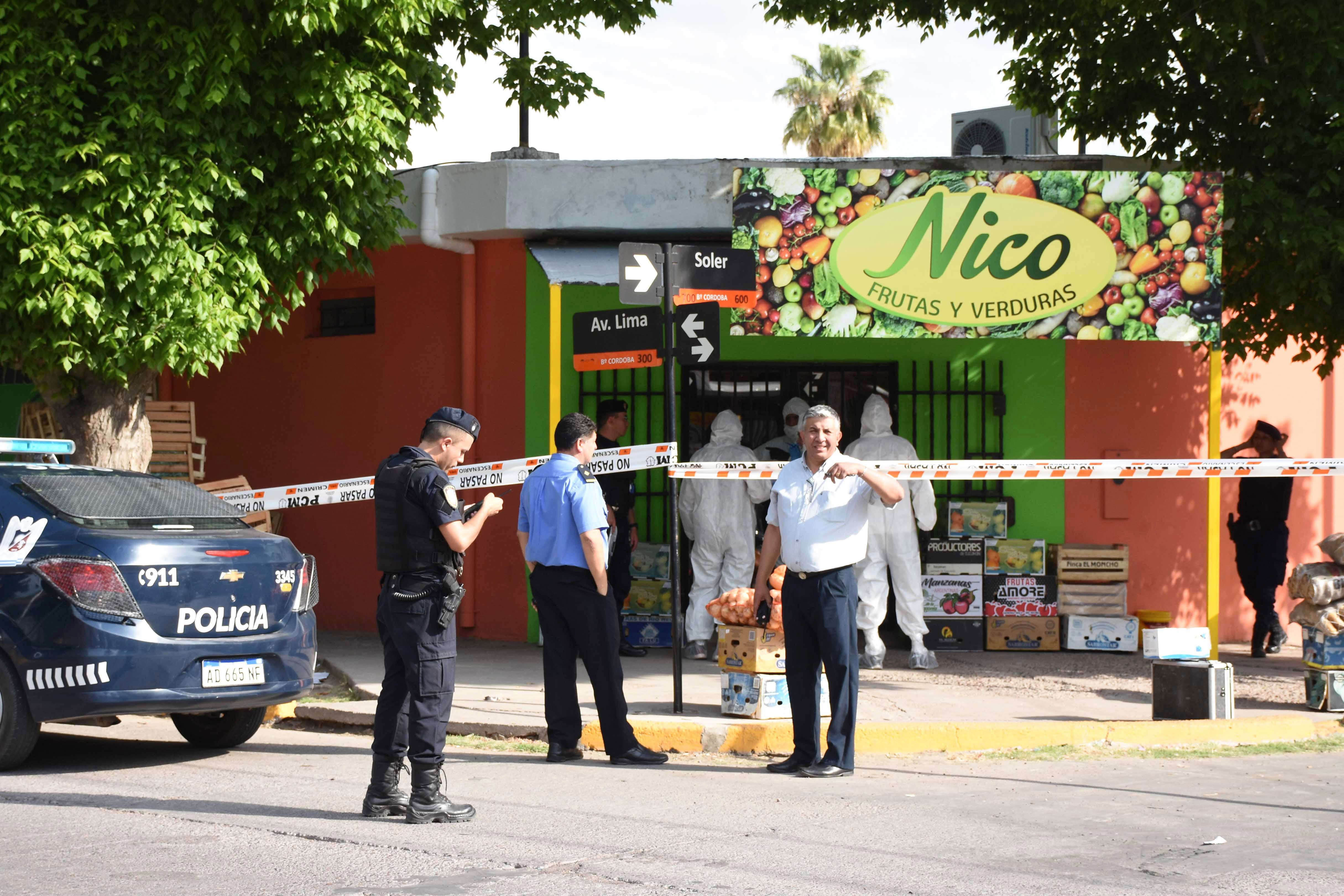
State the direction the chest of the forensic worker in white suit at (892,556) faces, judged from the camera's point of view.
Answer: away from the camera

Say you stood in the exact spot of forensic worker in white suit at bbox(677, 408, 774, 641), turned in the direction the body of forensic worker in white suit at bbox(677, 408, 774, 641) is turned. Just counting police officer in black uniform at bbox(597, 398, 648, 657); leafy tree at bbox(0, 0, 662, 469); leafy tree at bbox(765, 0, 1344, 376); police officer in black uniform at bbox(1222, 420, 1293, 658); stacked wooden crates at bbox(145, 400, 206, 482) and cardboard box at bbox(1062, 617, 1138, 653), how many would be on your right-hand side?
3

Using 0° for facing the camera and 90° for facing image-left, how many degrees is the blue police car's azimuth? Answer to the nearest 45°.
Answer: approximately 135°
